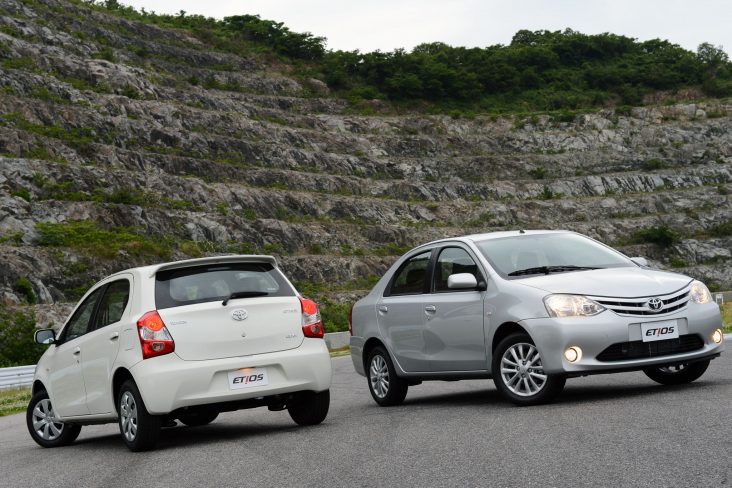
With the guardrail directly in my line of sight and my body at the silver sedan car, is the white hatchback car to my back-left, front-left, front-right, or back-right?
front-left

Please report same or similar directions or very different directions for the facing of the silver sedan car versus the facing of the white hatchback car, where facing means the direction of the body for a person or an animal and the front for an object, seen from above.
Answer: very different directions

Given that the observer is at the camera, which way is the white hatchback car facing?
facing away from the viewer and to the left of the viewer

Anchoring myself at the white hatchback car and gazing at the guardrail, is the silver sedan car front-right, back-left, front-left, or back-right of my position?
back-right

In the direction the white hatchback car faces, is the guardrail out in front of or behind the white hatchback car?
in front

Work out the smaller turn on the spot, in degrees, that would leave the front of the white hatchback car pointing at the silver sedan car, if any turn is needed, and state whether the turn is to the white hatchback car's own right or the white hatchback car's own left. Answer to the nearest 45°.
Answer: approximately 135° to the white hatchback car's own right

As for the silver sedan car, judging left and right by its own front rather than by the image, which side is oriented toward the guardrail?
back

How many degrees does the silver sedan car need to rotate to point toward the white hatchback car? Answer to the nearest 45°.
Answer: approximately 135° to its right

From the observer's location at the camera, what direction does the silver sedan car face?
facing the viewer and to the right of the viewer

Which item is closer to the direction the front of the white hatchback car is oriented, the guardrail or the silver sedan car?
the guardrail
